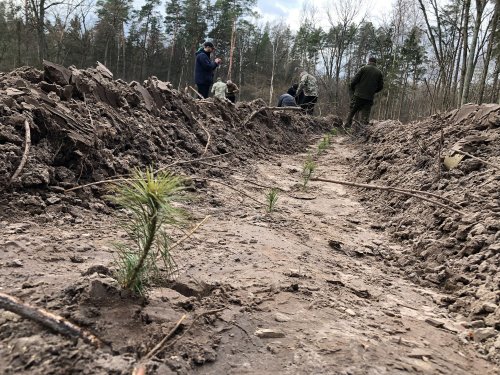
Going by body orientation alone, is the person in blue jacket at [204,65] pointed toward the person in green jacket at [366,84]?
yes

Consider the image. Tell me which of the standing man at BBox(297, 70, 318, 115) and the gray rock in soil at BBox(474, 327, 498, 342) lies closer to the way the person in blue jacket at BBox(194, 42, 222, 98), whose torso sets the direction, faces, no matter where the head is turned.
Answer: the standing man

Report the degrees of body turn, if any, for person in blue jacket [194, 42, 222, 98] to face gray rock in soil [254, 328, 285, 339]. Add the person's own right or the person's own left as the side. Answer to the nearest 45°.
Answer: approximately 90° to the person's own right

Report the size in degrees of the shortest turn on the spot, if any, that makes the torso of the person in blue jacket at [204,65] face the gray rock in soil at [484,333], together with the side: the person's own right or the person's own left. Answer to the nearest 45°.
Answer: approximately 90° to the person's own right

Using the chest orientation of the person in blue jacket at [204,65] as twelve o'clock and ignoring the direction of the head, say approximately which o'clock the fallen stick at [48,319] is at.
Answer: The fallen stick is roughly at 3 o'clock from the person in blue jacket.

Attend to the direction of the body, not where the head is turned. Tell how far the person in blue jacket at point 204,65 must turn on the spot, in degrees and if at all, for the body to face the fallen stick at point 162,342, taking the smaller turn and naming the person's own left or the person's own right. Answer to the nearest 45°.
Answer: approximately 90° to the person's own right

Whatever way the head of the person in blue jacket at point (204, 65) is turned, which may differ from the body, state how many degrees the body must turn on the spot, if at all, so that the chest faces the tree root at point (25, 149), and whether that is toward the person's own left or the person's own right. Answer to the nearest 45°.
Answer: approximately 90° to the person's own right

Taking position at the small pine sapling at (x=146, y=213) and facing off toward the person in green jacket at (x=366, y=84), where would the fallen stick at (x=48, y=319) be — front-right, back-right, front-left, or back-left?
back-left

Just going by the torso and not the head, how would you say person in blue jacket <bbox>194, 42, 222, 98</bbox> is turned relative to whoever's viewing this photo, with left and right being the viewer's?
facing to the right of the viewer

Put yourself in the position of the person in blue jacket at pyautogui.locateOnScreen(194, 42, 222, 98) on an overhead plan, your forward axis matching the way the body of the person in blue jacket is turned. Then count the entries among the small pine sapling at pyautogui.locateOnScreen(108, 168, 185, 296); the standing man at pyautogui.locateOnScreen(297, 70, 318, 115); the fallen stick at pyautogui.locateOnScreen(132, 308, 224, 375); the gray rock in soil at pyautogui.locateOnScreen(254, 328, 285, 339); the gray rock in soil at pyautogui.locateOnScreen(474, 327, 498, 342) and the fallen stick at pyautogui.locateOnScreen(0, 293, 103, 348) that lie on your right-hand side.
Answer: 5

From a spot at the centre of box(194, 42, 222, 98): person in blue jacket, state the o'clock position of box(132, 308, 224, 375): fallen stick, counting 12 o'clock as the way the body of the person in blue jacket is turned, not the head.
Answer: The fallen stick is roughly at 3 o'clock from the person in blue jacket.

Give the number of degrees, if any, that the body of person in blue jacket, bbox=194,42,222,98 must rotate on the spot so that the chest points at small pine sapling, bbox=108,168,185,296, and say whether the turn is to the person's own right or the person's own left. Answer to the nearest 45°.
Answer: approximately 90° to the person's own right
